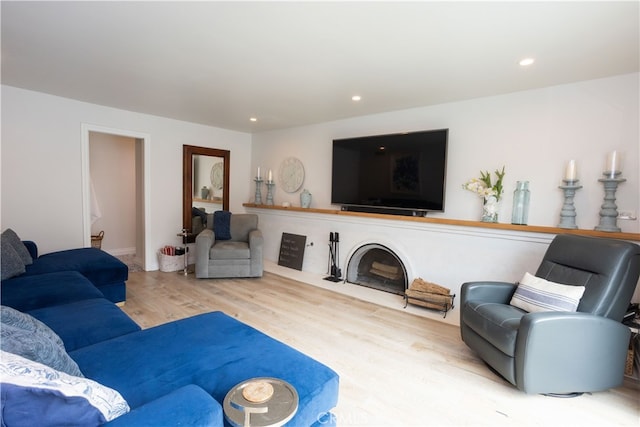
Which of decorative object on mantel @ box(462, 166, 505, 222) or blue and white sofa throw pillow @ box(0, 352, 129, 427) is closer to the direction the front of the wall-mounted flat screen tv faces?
the blue and white sofa throw pillow

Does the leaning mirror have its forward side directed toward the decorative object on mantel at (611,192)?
yes

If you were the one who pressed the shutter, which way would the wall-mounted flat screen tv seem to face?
facing the viewer and to the left of the viewer

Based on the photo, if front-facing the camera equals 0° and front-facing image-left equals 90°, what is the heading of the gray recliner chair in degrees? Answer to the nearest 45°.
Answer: approximately 45°

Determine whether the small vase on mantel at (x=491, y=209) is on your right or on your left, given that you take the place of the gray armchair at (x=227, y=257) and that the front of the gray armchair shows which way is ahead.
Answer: on your left

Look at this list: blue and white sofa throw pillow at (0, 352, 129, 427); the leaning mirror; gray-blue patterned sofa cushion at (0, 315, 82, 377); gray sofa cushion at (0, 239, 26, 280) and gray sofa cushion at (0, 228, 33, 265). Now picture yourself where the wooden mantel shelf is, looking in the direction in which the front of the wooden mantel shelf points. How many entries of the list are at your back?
0

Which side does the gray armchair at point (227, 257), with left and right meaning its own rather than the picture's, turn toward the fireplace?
left

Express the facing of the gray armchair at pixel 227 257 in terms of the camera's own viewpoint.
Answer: facing the viewer

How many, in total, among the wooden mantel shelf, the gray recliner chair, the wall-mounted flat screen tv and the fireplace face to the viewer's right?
0

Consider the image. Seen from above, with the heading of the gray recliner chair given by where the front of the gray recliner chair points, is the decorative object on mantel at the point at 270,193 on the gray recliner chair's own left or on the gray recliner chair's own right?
on the gray recliner chair's own right

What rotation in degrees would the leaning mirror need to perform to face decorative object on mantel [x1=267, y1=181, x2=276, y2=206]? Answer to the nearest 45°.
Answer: approximately 45° to its left

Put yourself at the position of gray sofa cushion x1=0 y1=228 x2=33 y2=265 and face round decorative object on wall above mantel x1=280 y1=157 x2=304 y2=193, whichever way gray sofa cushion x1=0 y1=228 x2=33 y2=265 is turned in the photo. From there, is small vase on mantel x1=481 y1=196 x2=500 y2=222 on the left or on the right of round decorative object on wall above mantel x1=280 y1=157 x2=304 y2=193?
right

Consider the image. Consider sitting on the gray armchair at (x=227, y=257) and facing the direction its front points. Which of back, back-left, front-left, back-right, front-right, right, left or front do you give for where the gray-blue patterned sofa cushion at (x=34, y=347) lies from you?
front

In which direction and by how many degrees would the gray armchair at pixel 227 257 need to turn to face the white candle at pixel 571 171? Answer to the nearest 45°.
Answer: approximately 45° to its left

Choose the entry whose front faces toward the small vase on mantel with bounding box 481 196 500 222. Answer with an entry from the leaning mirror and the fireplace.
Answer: the leaning mirror

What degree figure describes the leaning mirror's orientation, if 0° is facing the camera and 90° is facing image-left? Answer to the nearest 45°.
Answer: approximately 315°

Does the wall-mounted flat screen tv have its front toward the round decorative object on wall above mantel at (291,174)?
no
